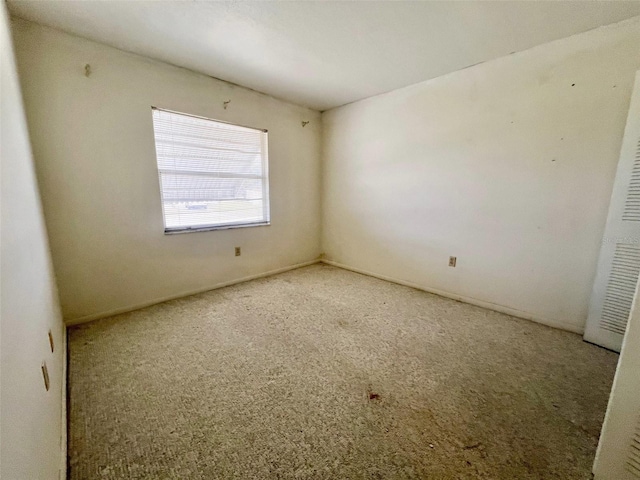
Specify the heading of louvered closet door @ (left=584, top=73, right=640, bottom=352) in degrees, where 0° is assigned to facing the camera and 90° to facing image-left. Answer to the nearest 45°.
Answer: approximately 45°
